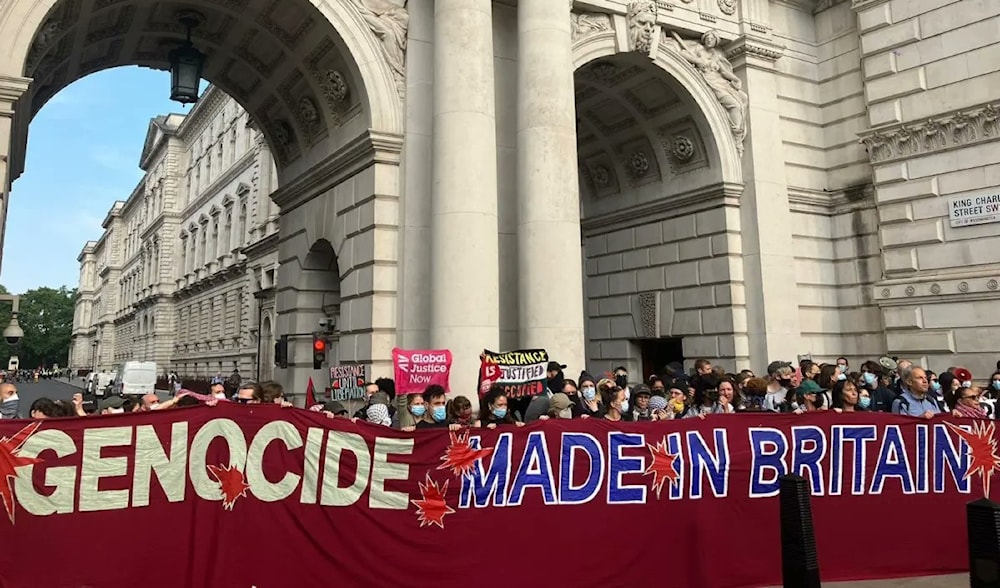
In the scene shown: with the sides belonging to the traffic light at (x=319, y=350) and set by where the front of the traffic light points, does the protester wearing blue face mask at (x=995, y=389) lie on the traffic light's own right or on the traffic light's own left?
on the traffic light's own left

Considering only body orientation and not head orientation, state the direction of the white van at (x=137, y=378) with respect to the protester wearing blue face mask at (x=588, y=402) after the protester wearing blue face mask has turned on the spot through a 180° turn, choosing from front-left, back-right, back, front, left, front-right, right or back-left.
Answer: front-left

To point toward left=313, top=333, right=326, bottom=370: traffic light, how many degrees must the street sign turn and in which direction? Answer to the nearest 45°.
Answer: approximately 45° to its right

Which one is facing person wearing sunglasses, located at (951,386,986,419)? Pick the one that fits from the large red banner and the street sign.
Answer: the street sign

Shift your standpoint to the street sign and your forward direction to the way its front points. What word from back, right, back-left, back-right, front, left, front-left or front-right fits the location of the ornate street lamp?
front-right

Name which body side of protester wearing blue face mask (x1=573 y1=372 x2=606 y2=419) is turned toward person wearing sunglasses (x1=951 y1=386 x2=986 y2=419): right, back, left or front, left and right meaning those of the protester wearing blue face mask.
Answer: left

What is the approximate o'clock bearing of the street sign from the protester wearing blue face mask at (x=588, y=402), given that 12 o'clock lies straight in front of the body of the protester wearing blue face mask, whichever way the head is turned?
The street sign is roughly at 8 o'clock from the protester wearing blue face mask.

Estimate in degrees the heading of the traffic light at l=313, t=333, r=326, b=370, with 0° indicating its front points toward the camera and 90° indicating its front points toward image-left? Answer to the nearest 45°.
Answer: approximately 0°

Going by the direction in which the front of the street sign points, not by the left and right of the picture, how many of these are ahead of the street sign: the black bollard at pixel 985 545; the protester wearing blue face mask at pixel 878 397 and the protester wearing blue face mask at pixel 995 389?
3

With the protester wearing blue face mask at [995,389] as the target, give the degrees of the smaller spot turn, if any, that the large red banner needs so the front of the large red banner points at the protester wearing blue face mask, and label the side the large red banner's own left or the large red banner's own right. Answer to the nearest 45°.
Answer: approximately 135° to the large red banner's own left

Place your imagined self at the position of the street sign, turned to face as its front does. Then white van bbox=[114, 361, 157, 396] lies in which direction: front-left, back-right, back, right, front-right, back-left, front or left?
right

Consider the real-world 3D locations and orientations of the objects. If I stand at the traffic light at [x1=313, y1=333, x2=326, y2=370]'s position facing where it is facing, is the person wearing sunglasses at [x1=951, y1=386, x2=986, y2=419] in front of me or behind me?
in front
